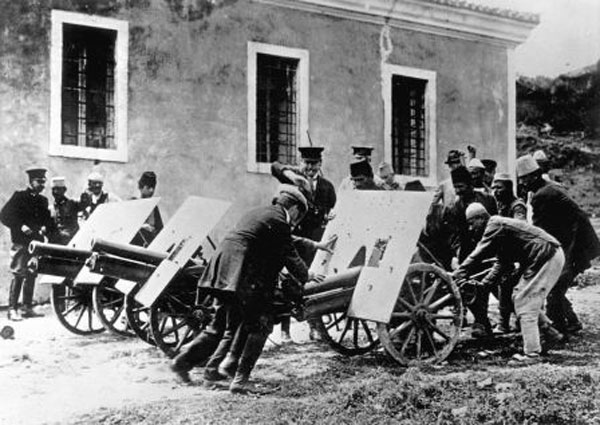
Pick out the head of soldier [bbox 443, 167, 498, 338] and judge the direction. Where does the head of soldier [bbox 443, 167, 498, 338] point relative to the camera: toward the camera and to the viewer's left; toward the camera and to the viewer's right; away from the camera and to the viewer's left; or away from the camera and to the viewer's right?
toward the camera and to the viewer's left

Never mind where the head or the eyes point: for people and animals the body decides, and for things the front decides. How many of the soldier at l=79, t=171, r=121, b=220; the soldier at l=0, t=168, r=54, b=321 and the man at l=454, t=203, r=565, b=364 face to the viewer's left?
1

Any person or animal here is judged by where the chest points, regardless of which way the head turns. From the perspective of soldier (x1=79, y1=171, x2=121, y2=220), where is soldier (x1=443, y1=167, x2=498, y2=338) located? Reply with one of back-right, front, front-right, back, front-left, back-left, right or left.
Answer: front-left

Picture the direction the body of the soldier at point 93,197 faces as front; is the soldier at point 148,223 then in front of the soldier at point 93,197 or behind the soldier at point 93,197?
in front

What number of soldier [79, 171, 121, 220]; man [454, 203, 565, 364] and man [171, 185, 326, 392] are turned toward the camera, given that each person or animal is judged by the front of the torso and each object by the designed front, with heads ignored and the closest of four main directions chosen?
1

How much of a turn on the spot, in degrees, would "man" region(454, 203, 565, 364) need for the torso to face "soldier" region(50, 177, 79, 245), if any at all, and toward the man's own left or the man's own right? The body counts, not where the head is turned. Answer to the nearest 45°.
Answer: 0° — they already face them

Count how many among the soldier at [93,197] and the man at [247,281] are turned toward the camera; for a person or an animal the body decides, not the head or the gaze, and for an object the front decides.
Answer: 1

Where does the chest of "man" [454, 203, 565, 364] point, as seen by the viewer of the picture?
to the viewer's left

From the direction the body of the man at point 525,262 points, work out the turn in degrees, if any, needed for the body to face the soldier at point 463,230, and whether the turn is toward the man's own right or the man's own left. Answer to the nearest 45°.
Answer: approximately 45° to the man's own right

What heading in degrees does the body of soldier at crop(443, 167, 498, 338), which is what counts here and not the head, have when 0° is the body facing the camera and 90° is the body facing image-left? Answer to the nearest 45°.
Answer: approximately 45°

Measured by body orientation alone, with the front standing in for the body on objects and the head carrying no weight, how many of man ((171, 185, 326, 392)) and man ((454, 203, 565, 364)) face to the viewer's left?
1

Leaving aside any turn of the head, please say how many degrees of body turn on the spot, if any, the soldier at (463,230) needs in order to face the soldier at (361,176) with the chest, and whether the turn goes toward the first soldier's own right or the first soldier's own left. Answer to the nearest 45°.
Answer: approximately 45° to the first soldier's own right
